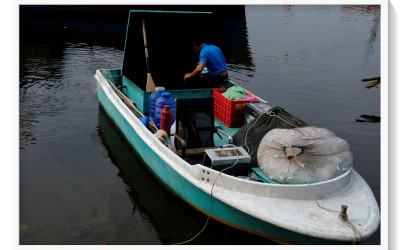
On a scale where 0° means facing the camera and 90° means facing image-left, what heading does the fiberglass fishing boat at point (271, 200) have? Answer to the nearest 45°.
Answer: approximately 315°
